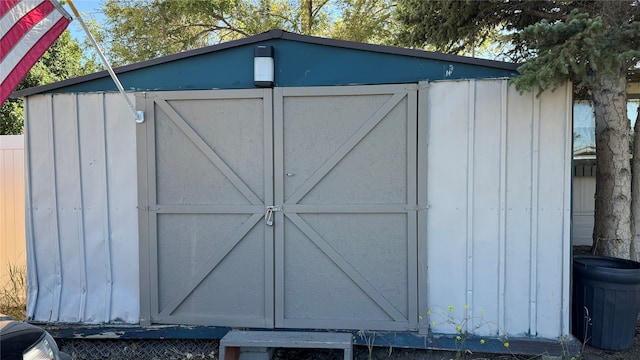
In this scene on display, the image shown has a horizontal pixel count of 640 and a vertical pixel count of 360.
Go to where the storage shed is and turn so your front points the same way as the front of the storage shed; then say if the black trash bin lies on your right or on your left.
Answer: on your left

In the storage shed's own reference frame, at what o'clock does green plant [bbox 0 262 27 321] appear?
The green plant is roughly at 4 o'clock from the storage shed.

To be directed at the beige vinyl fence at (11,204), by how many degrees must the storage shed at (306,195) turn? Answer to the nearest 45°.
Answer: approximately 135° to its right

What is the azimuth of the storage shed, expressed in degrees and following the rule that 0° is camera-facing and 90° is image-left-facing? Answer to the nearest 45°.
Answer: approximately 0°

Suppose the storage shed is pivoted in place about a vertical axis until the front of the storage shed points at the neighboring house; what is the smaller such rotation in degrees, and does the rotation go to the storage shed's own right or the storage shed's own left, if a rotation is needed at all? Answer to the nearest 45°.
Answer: approximately 135° to the storage shed's own left
